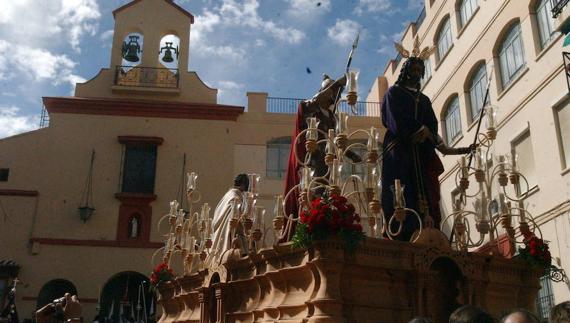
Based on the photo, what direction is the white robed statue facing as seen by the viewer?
to the viewer's right

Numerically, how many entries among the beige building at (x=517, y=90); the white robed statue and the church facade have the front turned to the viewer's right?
1

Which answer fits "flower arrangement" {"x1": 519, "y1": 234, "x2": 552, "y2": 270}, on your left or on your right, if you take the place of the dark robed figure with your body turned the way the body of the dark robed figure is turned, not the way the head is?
on your left

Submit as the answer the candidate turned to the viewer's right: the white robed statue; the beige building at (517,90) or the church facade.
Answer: the white robed statue

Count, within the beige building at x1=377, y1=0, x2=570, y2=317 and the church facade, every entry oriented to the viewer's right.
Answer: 0

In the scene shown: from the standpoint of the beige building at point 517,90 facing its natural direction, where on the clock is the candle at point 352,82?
The candle is roughly at 11 o'clock from the beige building.

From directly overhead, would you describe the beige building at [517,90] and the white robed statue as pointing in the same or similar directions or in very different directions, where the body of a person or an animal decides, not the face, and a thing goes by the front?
very different directions

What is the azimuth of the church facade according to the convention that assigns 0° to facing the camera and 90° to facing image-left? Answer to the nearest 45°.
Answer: approximately 0°

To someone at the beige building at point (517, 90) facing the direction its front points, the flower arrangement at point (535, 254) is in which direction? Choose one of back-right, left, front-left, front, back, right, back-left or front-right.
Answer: front-left
